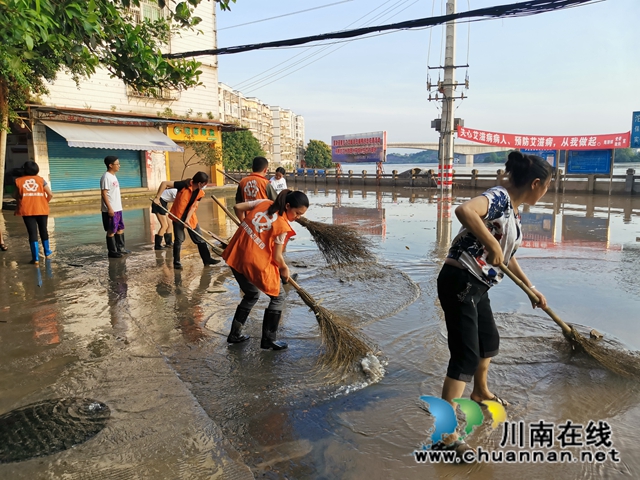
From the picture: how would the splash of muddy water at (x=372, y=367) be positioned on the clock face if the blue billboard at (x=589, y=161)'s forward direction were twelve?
The splash of muddy water is roughly at 12 o'clock from the blue billboard.

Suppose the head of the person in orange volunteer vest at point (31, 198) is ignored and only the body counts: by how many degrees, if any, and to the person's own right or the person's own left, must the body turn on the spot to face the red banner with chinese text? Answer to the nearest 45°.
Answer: approximately 90° to the person's own right

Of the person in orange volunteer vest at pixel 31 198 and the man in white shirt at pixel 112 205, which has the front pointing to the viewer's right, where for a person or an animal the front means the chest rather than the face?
the man in white shirt

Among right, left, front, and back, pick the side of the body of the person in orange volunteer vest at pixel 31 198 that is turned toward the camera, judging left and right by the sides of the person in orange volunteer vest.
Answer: back

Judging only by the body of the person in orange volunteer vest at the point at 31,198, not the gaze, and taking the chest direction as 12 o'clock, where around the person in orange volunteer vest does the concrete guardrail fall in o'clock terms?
The concrete guardrail is roughly at 2 o'clock from the person in orange volunteer vest.

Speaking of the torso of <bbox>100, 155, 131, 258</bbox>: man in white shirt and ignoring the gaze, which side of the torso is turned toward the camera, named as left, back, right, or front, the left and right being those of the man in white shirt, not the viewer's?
right
